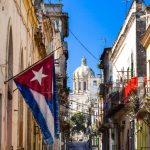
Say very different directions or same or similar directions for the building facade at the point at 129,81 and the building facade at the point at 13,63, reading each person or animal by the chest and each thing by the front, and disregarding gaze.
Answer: very different directions

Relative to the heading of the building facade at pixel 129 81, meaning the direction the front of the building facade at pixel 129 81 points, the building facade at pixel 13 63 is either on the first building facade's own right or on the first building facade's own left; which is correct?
on the first building facade's own left

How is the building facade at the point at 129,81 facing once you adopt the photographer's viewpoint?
facing to the left of the viewer

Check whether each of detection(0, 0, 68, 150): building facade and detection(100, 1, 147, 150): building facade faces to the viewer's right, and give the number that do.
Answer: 1

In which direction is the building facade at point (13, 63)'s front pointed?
to the viewer's right
